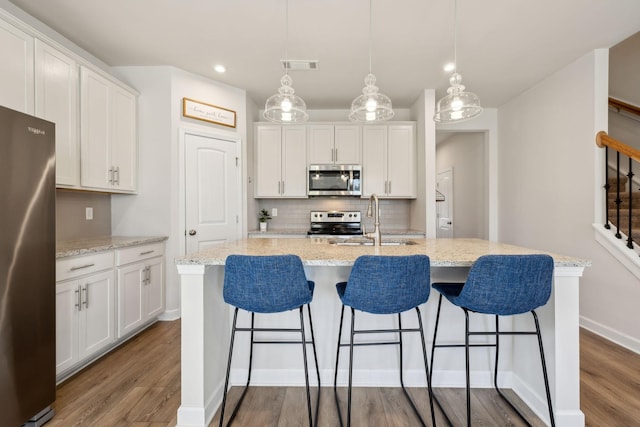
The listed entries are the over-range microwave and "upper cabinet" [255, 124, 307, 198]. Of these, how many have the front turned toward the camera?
2

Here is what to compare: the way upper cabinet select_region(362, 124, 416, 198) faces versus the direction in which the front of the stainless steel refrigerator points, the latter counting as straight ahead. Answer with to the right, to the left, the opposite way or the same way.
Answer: to the right

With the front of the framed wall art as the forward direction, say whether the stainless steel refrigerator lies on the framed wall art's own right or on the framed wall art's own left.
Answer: on the framed wall art's own right

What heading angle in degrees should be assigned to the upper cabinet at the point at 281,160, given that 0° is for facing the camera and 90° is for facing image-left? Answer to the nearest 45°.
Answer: approximately 0°

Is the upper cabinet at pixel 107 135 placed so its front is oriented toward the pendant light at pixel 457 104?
yes

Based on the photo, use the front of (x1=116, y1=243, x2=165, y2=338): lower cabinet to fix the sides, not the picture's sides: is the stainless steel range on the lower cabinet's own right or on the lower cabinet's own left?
on the lower cabinet's own left

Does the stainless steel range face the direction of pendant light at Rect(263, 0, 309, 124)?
yes

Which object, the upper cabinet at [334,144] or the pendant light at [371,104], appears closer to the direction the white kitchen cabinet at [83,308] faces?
the pendant light
